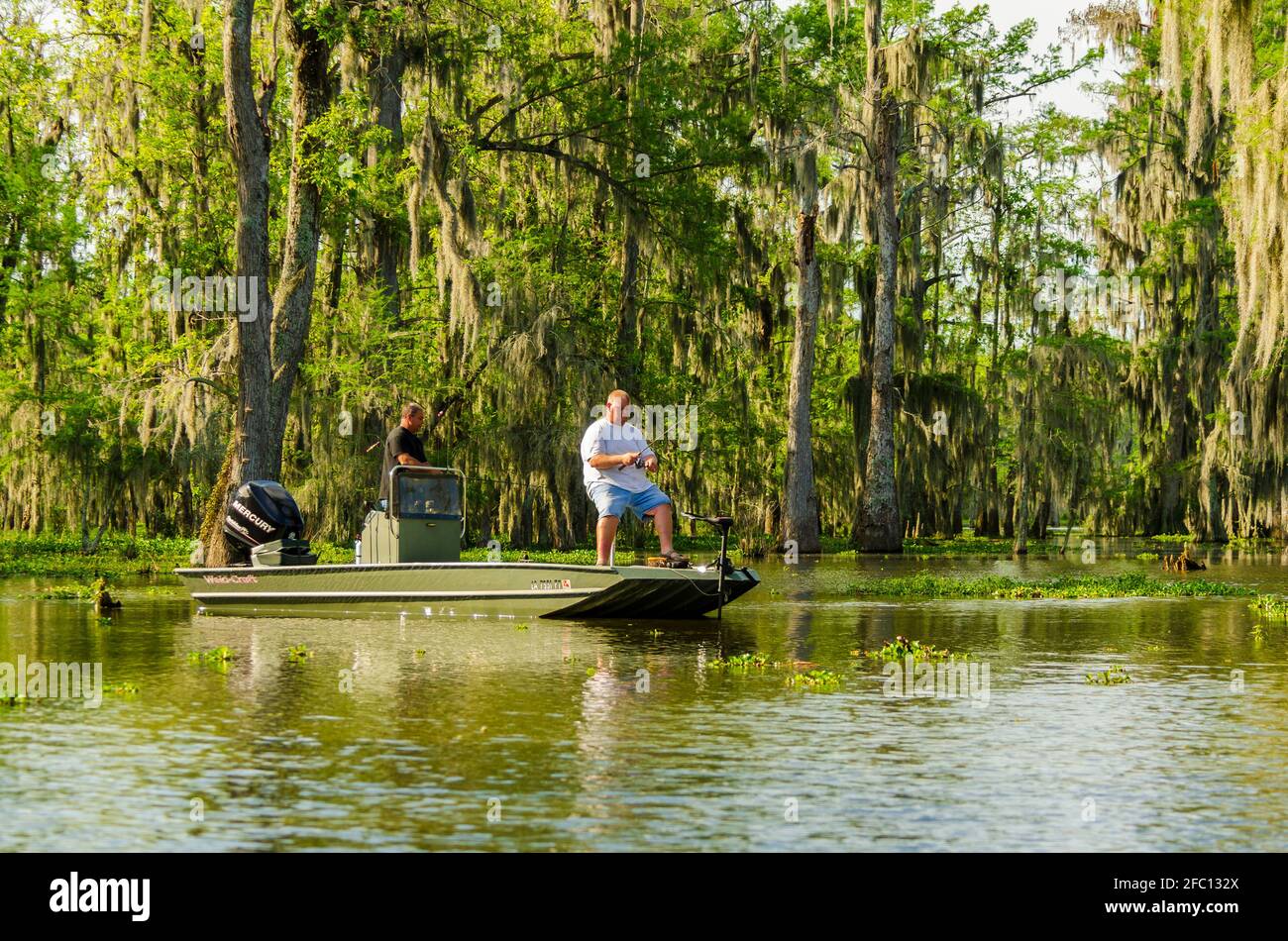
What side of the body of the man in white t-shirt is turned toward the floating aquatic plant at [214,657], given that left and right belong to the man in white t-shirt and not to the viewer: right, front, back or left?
right

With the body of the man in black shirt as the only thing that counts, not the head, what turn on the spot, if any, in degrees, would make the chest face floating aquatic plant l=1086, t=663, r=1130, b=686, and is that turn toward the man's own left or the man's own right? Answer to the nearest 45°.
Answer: approximately 45° to the man's own right

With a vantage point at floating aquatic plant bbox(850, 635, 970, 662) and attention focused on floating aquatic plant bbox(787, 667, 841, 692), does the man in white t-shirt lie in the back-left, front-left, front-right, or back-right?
back-right

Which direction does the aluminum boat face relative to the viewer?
to the viewer's right

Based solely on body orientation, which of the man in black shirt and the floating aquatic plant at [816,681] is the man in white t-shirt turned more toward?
the floating aquatic plant

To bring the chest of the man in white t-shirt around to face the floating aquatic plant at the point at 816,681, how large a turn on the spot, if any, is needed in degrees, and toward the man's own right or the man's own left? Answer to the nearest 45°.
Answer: approximately 45° to the man's own right

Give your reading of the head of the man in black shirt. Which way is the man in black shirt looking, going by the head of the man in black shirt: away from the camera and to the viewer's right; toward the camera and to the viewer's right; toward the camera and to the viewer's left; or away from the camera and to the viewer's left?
toward the camera and to the viewer's right

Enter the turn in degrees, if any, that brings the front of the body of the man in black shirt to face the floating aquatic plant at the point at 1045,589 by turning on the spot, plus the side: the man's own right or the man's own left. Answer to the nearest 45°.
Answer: approximately 45° to the man's own left

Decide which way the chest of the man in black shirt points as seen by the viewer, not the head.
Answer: to the viewer's right

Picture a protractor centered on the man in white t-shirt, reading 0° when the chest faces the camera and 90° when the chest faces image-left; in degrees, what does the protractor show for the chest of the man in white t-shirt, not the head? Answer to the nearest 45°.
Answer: approximately 315°

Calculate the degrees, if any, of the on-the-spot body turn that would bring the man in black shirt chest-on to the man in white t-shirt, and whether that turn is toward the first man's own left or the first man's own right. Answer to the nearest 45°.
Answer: approximately 45° to the first man's own right

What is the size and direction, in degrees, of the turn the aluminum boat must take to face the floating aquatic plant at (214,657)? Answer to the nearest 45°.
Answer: approximately 90° to its right

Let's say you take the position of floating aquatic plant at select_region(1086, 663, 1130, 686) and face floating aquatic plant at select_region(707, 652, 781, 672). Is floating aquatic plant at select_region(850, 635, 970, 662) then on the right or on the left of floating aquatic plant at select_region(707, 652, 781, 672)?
right

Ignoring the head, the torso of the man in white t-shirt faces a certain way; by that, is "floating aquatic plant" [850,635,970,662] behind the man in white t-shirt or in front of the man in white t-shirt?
in front
